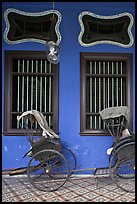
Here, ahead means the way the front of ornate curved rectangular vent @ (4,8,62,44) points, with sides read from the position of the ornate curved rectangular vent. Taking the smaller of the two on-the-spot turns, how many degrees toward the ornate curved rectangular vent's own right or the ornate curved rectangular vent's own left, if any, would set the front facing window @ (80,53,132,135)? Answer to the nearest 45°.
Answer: approximately 90° to the ornate curved rectangular vent's own left

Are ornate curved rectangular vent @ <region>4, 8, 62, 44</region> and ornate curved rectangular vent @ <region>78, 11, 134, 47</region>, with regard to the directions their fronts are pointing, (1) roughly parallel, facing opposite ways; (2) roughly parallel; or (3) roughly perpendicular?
roughly parallel

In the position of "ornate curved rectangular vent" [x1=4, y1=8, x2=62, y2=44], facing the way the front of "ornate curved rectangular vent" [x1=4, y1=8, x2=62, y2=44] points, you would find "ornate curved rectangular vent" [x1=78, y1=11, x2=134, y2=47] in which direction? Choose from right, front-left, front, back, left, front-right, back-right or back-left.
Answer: left

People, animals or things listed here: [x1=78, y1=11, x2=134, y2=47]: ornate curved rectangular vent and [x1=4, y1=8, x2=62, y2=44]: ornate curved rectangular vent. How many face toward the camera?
2

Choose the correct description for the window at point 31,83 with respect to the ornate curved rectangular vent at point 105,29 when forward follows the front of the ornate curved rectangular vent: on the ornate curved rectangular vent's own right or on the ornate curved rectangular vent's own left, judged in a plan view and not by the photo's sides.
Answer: on the ornate curved rectangular vent's own right

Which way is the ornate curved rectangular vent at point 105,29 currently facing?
toward the camera
